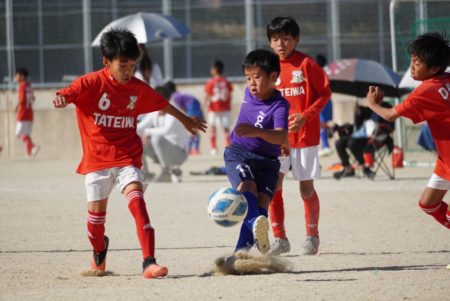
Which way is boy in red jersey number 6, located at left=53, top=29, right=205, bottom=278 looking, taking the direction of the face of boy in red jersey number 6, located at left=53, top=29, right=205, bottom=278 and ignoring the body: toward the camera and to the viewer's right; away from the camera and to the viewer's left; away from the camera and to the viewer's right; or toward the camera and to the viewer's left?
toward the camera and to the viewer's right

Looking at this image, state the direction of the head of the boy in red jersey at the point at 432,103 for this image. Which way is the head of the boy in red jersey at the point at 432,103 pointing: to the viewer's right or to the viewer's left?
to the viewer's left

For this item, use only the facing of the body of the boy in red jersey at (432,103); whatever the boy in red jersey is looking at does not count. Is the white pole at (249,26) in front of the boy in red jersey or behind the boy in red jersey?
in front

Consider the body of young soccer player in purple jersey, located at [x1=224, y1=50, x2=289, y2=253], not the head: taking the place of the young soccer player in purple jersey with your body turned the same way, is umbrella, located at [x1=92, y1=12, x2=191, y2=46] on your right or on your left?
on your right

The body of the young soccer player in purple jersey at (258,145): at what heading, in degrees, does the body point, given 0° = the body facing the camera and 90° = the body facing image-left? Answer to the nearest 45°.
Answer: approximately 45°

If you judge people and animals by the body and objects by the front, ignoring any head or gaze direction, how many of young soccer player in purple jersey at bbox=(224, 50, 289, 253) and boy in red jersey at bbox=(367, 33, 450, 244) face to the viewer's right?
0

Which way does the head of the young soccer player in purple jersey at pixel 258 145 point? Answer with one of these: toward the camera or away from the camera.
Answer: toward the camera

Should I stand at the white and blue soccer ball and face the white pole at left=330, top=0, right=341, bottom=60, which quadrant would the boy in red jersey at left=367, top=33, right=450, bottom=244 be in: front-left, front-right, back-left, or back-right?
front-right

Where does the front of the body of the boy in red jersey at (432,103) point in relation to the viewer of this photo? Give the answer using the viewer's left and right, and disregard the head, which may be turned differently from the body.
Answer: facing away from the viewer and to the left of the viewer

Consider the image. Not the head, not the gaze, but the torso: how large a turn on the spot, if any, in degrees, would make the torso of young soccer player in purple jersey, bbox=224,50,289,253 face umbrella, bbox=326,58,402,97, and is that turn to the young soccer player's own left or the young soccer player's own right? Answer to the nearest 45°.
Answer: approximately 135° to the young soccer player's own right
